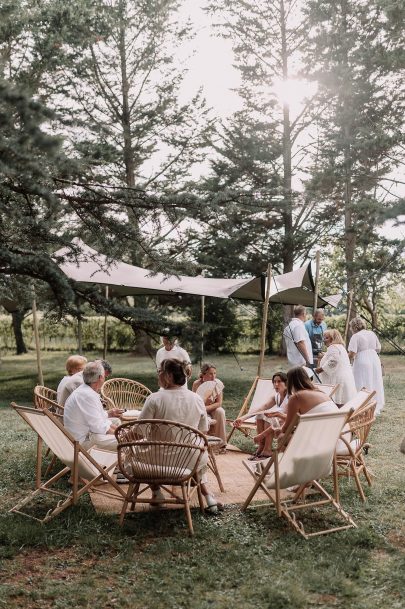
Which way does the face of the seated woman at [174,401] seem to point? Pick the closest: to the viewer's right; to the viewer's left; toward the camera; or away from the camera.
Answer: away from the camera

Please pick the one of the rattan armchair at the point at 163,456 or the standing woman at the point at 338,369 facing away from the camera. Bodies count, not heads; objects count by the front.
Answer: the rattan armchair

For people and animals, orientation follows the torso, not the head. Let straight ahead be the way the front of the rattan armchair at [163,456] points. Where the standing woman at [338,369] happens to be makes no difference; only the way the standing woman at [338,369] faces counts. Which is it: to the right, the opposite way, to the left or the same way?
to the left

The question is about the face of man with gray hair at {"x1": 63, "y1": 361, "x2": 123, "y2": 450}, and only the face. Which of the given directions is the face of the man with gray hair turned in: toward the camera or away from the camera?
away from the camera

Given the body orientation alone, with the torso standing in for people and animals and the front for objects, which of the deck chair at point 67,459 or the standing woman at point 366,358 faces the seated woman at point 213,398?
the deck chair

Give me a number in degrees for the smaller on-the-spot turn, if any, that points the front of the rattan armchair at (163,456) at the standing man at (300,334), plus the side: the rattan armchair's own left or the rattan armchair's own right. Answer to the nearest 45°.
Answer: approximately 45° to the rattan armchair's own right

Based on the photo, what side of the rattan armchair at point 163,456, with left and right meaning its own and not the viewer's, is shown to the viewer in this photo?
back

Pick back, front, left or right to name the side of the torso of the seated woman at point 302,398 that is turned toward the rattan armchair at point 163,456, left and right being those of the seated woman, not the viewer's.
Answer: left

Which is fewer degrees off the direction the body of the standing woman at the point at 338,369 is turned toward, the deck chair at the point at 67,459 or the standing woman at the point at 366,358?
the deck chair

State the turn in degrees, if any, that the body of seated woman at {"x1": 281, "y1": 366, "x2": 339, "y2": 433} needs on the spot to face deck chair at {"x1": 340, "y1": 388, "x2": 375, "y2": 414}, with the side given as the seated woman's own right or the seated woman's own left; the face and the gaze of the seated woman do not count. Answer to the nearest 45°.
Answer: approximately 90° to the seated woman's own right

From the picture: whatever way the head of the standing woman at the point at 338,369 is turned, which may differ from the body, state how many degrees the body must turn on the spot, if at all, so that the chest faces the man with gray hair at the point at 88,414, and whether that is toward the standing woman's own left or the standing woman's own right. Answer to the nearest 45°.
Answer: approximately 45° to the standing woman's own left

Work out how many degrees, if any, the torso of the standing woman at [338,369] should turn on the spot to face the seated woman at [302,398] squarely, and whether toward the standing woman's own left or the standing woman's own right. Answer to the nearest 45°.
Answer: approximately 90° to the standing woman's own left

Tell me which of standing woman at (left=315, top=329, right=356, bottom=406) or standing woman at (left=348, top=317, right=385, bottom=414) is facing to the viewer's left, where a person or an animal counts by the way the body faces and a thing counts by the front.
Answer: standing woman at (left=315, top=329, right=356, bottom=406)

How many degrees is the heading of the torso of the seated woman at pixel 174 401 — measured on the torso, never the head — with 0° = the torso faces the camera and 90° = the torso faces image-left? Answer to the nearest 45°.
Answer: approximately 180°
